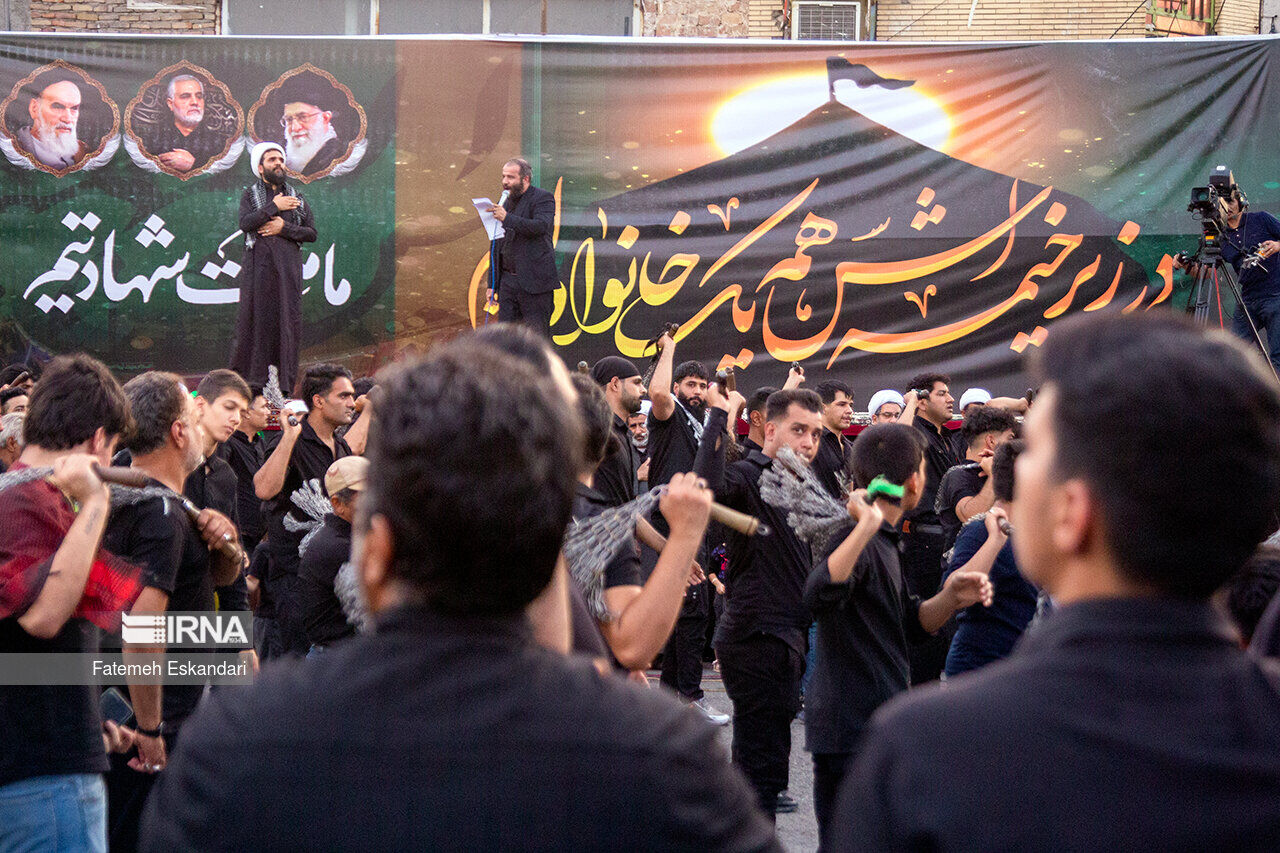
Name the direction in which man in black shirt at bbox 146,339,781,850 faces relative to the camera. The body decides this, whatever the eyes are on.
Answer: away from the camera

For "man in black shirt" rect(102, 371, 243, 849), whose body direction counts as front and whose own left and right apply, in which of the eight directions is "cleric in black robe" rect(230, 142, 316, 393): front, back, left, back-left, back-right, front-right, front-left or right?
left

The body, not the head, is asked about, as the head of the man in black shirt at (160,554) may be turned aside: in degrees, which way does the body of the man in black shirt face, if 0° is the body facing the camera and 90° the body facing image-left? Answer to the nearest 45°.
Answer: approximately 270°

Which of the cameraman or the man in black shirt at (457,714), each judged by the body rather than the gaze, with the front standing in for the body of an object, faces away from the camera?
the man in black shirt

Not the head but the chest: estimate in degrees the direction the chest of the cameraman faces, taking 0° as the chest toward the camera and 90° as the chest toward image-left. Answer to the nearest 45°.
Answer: approximately 45°

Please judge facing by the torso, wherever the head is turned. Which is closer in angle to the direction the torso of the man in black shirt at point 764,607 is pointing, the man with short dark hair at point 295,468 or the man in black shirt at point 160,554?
the man in black shirt

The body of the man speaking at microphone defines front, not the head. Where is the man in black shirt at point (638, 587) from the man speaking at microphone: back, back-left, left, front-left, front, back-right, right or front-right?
front-left

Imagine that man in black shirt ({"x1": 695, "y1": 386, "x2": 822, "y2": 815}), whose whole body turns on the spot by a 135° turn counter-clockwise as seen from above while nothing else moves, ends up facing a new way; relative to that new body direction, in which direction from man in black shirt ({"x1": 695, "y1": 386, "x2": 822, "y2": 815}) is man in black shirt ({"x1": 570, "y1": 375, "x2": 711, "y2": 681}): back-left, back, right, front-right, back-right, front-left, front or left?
back

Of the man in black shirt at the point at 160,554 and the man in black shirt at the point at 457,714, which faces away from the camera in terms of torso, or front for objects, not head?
the man in black shirt at the point at 457,714

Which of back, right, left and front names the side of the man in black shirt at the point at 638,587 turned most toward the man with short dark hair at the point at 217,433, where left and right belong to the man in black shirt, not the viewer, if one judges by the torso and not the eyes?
left

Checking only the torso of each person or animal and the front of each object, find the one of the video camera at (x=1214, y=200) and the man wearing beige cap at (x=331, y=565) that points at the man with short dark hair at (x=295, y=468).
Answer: the video camera

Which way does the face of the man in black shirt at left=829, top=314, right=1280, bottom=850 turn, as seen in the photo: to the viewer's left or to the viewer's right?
to the viewer's left

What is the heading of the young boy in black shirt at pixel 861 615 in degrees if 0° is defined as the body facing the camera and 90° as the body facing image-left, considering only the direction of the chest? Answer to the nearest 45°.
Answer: approximately 225°

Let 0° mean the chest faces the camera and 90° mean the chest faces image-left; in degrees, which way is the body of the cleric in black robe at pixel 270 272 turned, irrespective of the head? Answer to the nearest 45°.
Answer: approximately 315°

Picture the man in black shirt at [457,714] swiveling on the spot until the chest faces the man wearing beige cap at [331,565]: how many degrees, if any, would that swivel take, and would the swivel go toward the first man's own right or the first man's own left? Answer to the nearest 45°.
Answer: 0° — they already face them
